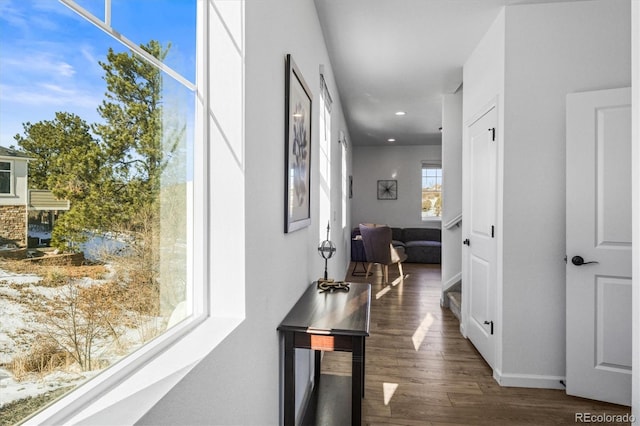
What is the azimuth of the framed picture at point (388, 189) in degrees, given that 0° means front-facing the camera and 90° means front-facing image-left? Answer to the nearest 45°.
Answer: approximately 0°

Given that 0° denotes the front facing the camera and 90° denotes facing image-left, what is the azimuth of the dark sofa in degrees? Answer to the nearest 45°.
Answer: approximately 0°

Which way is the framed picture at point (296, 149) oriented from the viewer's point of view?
to the viewer's right

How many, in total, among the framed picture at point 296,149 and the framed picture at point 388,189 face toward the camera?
1

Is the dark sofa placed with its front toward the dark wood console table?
yes

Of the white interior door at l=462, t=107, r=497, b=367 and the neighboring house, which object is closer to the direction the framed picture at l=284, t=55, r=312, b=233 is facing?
the white interior door
